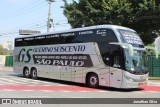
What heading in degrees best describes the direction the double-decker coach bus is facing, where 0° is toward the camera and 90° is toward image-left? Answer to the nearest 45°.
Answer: approximately 315°

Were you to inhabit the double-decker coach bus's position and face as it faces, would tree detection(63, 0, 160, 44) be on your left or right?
on your left
